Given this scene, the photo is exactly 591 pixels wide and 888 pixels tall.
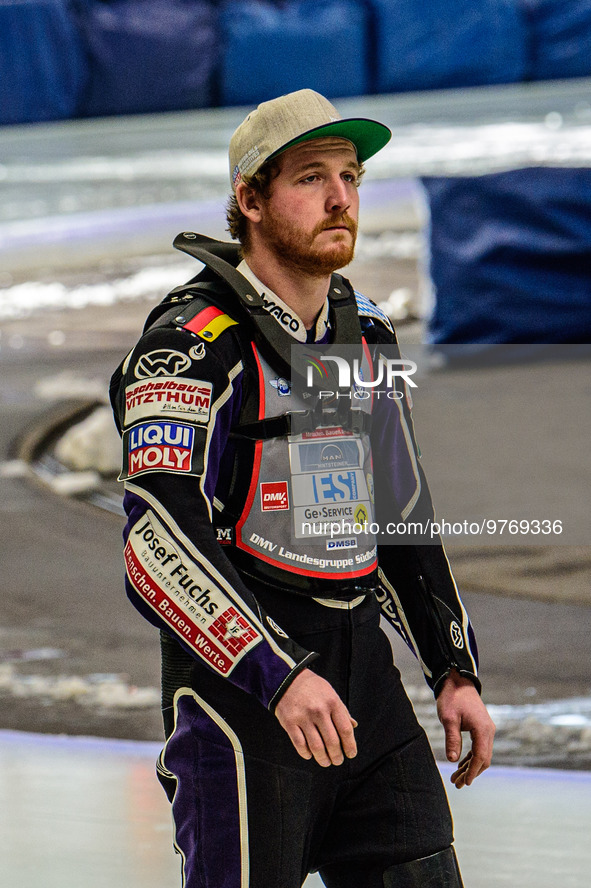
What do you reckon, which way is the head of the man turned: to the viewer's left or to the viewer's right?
to the viewer's right

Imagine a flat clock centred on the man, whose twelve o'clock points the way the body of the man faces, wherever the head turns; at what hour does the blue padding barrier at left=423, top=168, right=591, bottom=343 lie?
The blue padding barrier is roughly at 8 o'clock from the man.

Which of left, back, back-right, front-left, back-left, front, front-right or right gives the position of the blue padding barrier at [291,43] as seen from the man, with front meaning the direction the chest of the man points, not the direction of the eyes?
back-left

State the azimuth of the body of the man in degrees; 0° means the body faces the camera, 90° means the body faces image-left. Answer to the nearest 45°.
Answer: approximately 315°

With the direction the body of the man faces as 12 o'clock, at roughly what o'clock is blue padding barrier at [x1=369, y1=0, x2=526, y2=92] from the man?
The blue padding barrier is roughly at 8 o'clock from the man.

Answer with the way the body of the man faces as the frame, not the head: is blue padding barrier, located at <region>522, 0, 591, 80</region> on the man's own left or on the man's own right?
on the man's own left

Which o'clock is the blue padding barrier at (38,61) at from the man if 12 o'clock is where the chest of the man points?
The blue padding barrier is roughly at 7 o'clock from the man.
